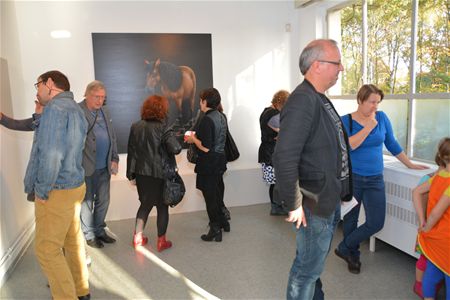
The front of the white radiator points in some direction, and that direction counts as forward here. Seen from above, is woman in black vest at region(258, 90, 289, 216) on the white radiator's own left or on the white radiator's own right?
on the white radiator's own right

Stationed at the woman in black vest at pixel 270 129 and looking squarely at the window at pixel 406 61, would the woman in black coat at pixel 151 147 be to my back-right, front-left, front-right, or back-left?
back-right

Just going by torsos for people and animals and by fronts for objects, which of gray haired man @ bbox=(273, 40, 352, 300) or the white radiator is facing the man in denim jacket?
the white radiator

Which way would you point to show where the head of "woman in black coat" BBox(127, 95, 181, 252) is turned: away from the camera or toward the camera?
away from the camera
